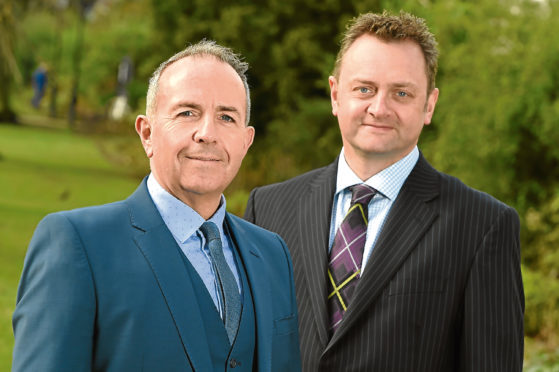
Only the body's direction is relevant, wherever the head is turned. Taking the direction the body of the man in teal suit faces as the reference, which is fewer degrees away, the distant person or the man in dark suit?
the man in dark suit

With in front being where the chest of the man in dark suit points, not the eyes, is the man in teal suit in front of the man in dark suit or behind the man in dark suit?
in front

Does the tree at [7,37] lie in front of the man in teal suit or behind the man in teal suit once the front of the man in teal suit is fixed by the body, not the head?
behind

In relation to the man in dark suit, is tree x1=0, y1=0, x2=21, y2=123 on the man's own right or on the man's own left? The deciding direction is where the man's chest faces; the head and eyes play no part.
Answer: on the man's own right

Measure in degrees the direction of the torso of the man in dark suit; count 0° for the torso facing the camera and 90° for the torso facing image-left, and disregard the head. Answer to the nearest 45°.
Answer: approximately 45°

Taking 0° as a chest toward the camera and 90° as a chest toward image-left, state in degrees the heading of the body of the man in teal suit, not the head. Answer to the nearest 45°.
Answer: approximately 315°

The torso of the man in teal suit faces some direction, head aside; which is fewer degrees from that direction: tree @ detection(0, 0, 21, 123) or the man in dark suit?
the man in dark suit

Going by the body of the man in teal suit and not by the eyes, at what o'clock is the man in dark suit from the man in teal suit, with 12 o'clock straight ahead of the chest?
The man in dark suit is roughly at 9 o'clock from the man in teal suit.

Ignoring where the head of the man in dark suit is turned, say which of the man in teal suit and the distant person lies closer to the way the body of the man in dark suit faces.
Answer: the man in teal suit

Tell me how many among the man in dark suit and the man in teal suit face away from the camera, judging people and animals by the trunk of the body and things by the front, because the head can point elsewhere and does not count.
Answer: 0
